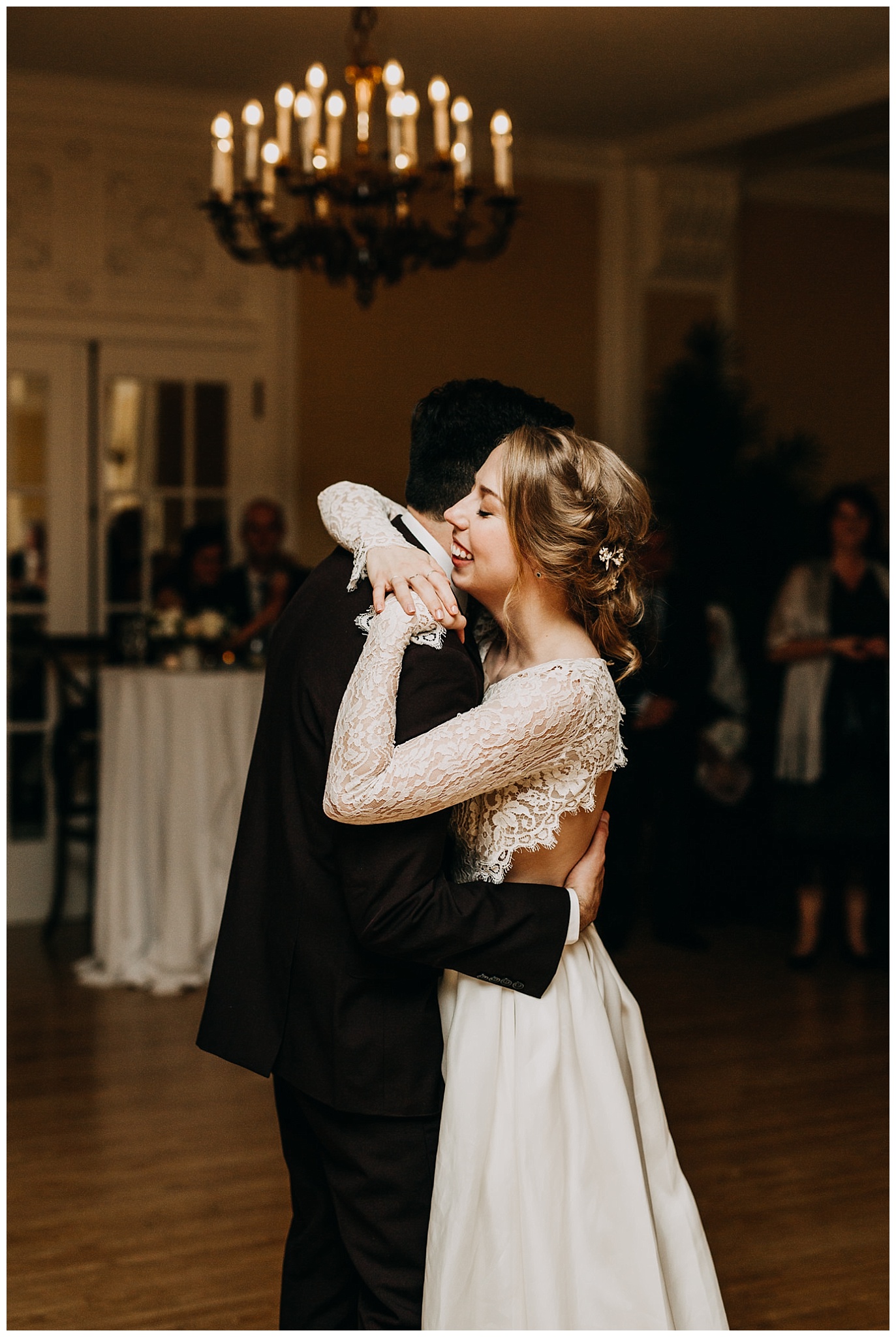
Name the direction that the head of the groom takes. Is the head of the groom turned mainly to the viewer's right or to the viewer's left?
to the viewer's right

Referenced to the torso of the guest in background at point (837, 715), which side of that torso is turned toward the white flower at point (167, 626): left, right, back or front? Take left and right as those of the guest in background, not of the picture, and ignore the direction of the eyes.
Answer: right

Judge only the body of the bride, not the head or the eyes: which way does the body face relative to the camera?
to the viewer's left

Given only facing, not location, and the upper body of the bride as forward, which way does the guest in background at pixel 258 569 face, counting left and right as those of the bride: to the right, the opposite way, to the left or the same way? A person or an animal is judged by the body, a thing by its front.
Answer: to the left

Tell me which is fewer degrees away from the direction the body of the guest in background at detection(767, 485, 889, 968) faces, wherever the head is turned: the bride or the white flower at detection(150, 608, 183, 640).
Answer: the bride

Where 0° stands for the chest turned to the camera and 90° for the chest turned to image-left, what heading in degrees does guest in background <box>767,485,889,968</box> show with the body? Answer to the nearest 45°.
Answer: approximately 0°
